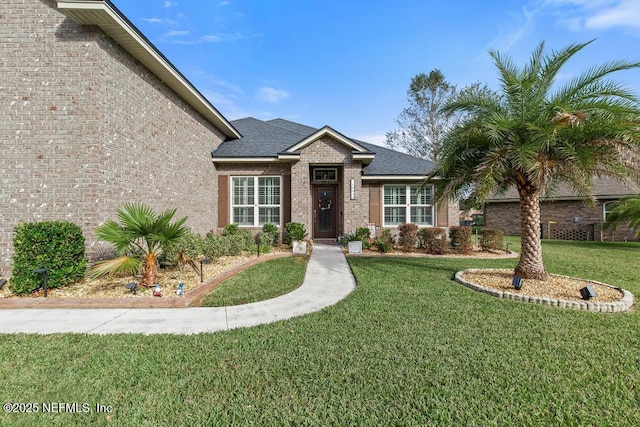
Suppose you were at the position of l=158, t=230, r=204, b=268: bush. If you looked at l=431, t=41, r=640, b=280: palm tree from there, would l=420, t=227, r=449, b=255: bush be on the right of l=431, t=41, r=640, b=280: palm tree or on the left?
left

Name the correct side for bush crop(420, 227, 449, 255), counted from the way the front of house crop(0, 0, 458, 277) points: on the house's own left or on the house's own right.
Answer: on the house's own left

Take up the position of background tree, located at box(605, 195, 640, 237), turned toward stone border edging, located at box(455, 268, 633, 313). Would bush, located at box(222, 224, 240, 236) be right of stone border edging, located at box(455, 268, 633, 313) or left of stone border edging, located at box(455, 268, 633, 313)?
right

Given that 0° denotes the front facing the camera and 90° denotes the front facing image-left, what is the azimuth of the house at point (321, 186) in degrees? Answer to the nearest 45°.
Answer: approximately 0°

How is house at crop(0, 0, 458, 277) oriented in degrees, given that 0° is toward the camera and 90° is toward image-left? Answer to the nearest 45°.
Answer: approximately 0°

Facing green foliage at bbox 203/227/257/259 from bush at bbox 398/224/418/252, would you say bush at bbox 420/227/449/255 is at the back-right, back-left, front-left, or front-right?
back-left

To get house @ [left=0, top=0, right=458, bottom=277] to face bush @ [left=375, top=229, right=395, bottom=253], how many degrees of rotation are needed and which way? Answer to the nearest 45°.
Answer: approximately 90° to its left

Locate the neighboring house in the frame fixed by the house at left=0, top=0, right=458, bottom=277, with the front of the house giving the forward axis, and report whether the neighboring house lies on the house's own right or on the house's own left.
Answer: on the house's own left
